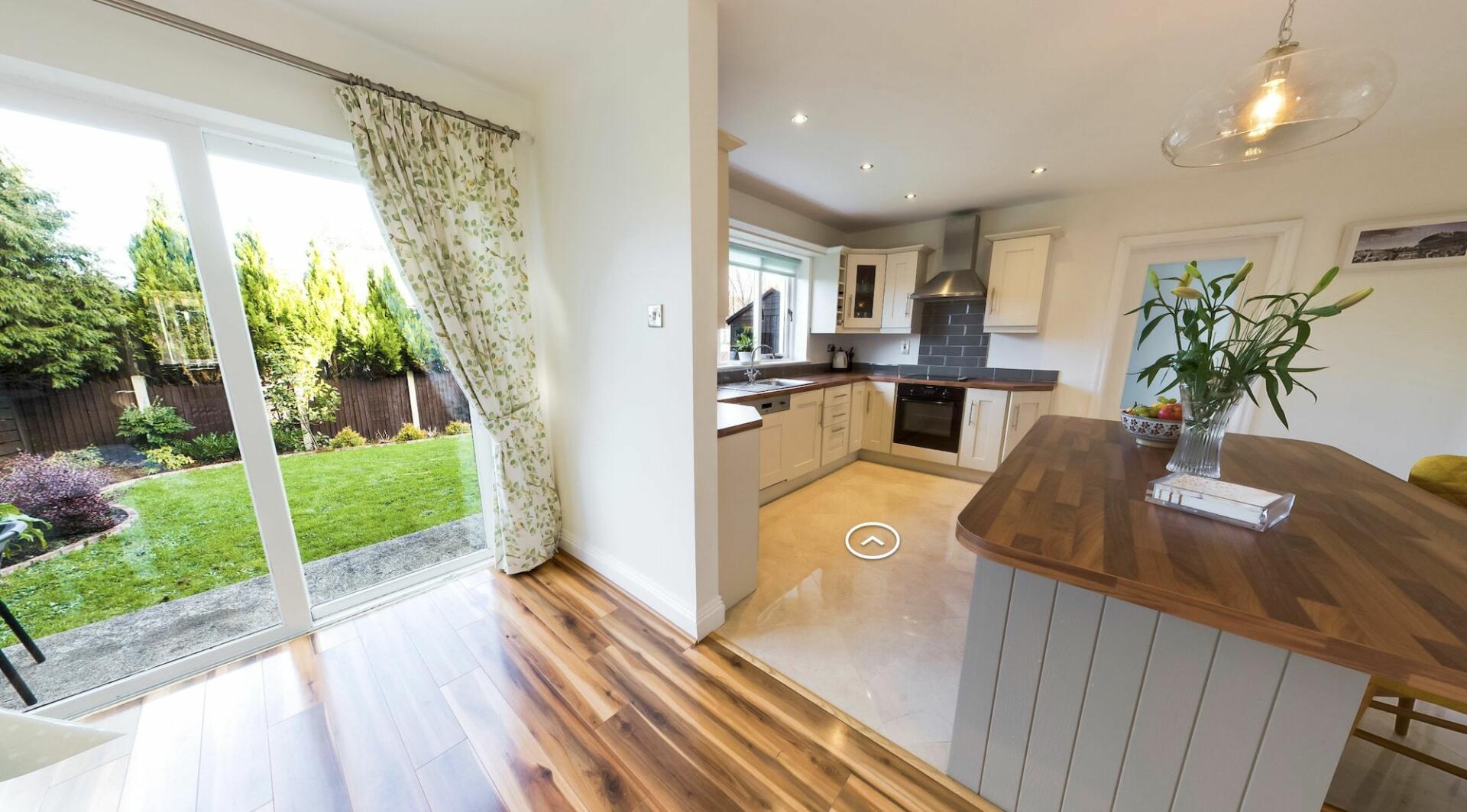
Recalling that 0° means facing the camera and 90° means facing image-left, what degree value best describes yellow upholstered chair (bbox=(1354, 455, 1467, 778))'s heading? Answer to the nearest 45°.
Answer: approximately 45°

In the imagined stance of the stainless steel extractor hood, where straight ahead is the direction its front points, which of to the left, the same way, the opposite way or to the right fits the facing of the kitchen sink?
to the left

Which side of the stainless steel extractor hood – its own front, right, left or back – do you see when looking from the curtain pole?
front

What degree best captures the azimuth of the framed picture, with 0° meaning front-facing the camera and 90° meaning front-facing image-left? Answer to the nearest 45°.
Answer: approximately 45°

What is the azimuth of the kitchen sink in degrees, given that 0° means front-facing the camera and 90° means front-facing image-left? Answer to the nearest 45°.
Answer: approximately 315°

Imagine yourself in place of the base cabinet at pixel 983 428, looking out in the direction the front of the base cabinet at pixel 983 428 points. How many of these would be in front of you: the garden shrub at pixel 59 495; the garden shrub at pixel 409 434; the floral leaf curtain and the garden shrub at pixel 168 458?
4

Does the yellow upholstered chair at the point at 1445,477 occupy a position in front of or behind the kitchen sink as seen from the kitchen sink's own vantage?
in front

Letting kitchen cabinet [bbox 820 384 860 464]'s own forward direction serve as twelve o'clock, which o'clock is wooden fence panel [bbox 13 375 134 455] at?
The wooden fence panel is roughly at 3 o'clock from the kitchen cabinet.

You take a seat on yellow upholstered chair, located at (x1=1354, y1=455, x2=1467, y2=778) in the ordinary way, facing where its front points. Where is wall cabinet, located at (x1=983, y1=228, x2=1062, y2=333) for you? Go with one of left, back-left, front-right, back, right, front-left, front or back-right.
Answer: right

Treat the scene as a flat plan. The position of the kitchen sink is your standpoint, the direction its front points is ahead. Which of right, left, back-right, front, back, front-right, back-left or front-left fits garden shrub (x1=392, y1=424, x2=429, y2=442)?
right

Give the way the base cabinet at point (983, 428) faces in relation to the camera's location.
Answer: facing the viewer and to the left of the viewer

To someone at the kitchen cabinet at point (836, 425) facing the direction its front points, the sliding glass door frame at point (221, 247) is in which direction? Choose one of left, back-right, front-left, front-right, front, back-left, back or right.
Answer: right

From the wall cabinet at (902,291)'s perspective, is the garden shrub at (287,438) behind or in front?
in front

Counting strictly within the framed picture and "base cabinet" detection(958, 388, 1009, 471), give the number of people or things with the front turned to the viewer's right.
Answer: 0
